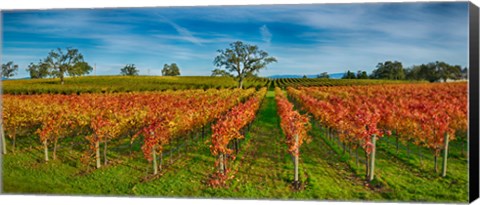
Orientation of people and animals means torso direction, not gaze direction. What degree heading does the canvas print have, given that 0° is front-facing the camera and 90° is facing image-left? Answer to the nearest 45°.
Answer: approximately 45°
